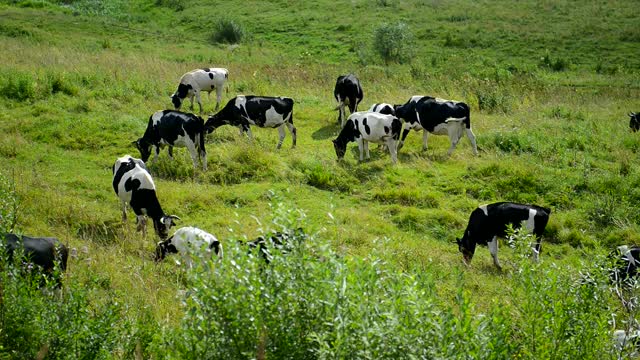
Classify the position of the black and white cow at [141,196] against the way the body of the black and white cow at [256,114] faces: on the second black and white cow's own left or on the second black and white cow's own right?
on the second black and white cow's own left

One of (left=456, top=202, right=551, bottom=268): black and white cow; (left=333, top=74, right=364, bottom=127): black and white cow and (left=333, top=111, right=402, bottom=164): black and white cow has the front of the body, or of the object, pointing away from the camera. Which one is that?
(left=333, top=74, right=364, bottom=127): black and white cow

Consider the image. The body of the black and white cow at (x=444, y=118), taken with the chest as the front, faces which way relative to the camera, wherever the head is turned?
to the viewer's left

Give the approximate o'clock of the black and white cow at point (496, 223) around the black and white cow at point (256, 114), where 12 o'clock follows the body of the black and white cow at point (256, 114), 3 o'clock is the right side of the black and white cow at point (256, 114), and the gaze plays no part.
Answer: the black and white cow at point (496, 223) is roughly at 8 o'clock from the black and white cow at point (256, 114).

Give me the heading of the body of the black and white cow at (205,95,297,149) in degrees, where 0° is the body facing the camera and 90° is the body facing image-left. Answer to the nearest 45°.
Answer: approximately 90°

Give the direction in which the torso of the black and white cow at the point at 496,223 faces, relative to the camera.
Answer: to the viewer's left

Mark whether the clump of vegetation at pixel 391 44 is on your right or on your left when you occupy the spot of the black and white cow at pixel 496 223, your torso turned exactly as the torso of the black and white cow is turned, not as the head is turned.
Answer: on your right

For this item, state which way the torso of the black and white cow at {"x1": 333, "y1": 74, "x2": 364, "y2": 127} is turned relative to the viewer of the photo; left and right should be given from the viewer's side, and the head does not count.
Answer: facing away from the viewer

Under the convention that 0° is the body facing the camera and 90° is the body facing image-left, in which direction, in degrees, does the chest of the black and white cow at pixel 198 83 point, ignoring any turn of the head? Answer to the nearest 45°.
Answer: approximately 90°

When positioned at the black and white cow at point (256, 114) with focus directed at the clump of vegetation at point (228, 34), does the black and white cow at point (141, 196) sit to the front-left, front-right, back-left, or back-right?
back-left

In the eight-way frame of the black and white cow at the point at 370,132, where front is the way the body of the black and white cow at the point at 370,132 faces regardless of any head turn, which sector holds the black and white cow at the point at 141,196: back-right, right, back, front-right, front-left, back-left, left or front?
front-left
